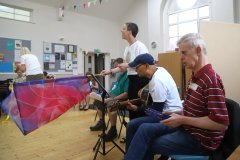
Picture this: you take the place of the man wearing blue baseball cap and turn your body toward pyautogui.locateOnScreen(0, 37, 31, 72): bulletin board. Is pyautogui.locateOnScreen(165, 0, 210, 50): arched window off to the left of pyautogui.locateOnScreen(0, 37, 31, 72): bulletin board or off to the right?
right

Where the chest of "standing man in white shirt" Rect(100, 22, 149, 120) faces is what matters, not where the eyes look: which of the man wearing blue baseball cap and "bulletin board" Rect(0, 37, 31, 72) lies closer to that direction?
the bulletin board

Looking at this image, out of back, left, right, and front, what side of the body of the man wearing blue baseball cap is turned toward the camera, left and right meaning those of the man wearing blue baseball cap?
left

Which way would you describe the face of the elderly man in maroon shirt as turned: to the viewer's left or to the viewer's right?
to the viewer's left

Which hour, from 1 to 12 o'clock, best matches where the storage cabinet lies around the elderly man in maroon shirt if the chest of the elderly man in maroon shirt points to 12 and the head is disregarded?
The storage cabinet is roughly at 3 o'clock from the elderly man in maroon shirt.

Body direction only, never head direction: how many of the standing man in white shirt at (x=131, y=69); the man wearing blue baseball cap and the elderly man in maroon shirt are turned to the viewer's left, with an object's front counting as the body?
3

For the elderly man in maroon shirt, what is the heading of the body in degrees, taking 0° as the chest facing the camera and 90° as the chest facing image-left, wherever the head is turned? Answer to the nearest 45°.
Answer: approximately 90°

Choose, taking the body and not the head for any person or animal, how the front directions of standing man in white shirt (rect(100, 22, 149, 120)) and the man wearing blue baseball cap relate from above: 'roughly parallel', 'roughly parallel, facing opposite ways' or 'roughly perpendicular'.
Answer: roughly parallel

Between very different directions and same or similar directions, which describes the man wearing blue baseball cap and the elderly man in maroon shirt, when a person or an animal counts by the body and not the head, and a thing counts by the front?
same or similar directions

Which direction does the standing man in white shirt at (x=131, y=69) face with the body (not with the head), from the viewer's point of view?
to the viewer's left

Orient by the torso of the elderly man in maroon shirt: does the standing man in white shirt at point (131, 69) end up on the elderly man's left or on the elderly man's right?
on the elderly man's right

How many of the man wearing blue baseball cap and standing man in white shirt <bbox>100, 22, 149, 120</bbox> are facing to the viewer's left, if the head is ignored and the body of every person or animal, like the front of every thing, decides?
2

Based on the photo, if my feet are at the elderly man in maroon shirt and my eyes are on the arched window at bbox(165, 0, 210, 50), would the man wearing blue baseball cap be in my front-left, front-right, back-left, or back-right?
front-left

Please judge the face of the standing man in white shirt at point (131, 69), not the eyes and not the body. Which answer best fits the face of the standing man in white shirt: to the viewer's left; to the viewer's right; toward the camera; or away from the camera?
to the viewer's left
